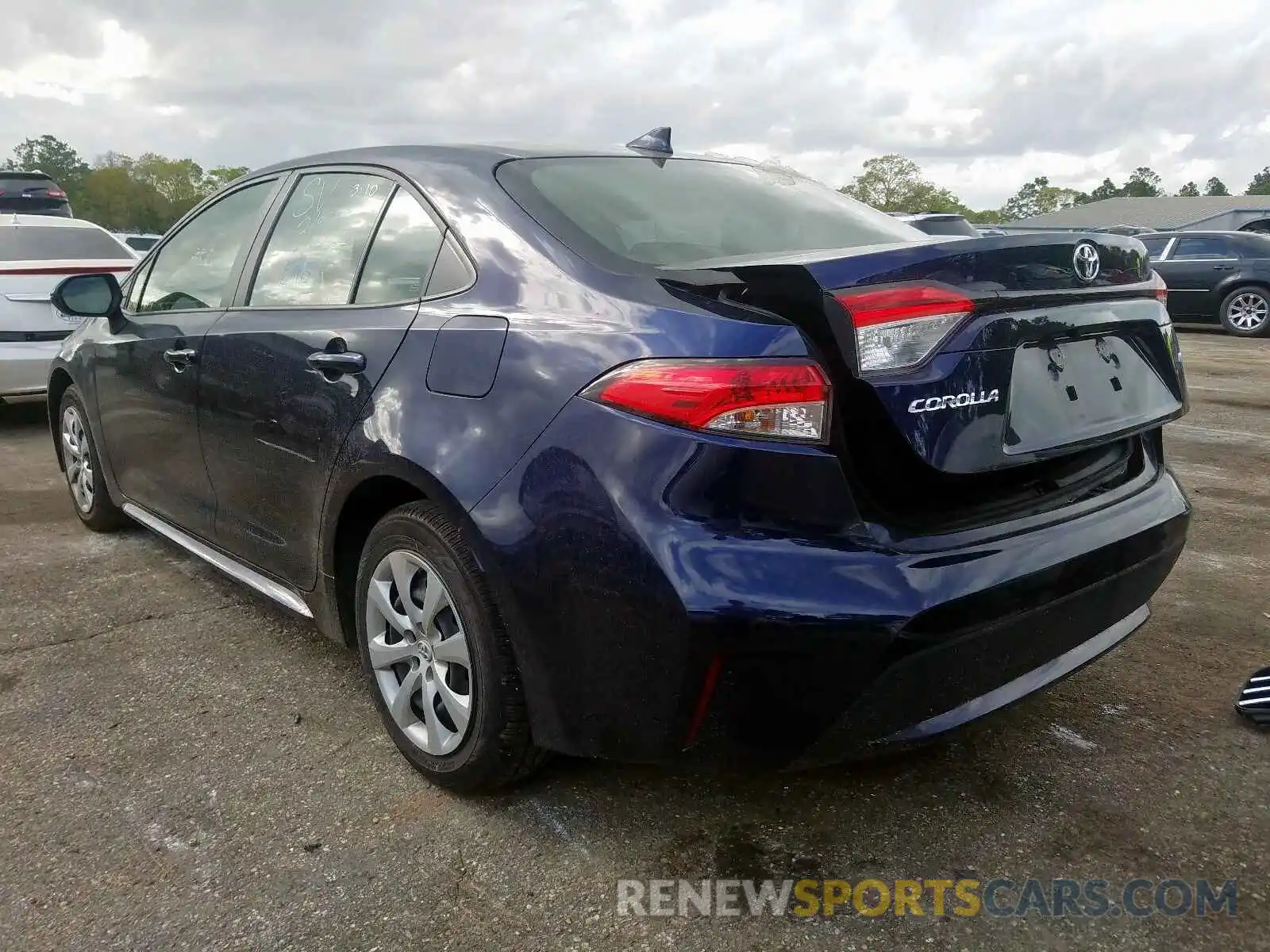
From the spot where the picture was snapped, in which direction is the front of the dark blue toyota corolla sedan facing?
facing away from the viewer and to the left of the viewer

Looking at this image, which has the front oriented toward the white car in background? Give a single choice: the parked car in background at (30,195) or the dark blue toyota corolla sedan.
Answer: the dark blue toyota corolla sedan

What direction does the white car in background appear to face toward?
away from the camera

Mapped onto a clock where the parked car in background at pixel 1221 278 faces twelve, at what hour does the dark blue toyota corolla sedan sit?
The dark blue toyota corolla sedan is roughly at 9 o'clock from the parked car in background.

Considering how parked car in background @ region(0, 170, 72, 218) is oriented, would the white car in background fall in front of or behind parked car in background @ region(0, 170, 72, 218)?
behind

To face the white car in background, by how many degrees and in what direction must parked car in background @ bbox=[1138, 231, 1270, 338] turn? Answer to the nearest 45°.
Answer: approximately 45° to its left

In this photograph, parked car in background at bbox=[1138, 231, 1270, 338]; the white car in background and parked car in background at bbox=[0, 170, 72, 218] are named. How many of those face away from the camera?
2

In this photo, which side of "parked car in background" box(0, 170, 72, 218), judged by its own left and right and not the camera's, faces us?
back

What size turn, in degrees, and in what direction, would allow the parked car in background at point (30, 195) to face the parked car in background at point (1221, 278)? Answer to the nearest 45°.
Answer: approximately 135° to its right
